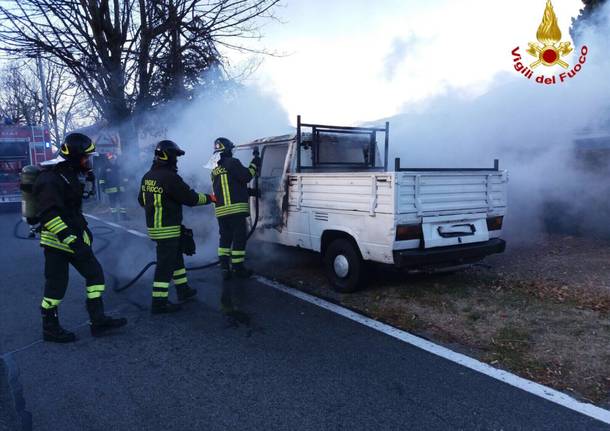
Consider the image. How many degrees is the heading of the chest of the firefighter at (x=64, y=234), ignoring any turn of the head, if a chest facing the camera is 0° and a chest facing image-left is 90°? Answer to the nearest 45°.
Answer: approximately 270°

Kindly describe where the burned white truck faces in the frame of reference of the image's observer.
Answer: facing away from the viewer and to the left of the viewer

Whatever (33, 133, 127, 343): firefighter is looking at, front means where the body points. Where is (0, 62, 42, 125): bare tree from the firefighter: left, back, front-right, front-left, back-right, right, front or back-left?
left

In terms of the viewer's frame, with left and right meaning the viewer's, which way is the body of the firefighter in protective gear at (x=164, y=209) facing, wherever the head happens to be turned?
facing away from the viewer and to the right of the viewer

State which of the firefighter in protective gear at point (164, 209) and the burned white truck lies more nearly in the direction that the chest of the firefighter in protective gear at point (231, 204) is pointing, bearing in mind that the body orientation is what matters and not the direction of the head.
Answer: the burned white truck

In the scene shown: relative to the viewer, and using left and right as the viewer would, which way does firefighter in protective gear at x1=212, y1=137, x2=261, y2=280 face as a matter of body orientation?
facing away from the viewer and to the right of the viewer

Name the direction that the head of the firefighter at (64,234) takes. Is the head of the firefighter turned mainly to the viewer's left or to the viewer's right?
to the viewer's right

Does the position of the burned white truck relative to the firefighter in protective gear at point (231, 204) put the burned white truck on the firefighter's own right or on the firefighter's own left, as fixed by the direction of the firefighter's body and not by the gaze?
on the firefighter's own right

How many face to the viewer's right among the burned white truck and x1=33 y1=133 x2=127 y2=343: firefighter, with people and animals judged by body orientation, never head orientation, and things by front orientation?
1

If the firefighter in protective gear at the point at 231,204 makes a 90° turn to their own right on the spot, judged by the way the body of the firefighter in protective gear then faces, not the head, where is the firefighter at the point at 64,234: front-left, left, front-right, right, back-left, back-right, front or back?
right

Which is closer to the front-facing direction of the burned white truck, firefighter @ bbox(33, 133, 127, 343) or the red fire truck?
the red fire truck
